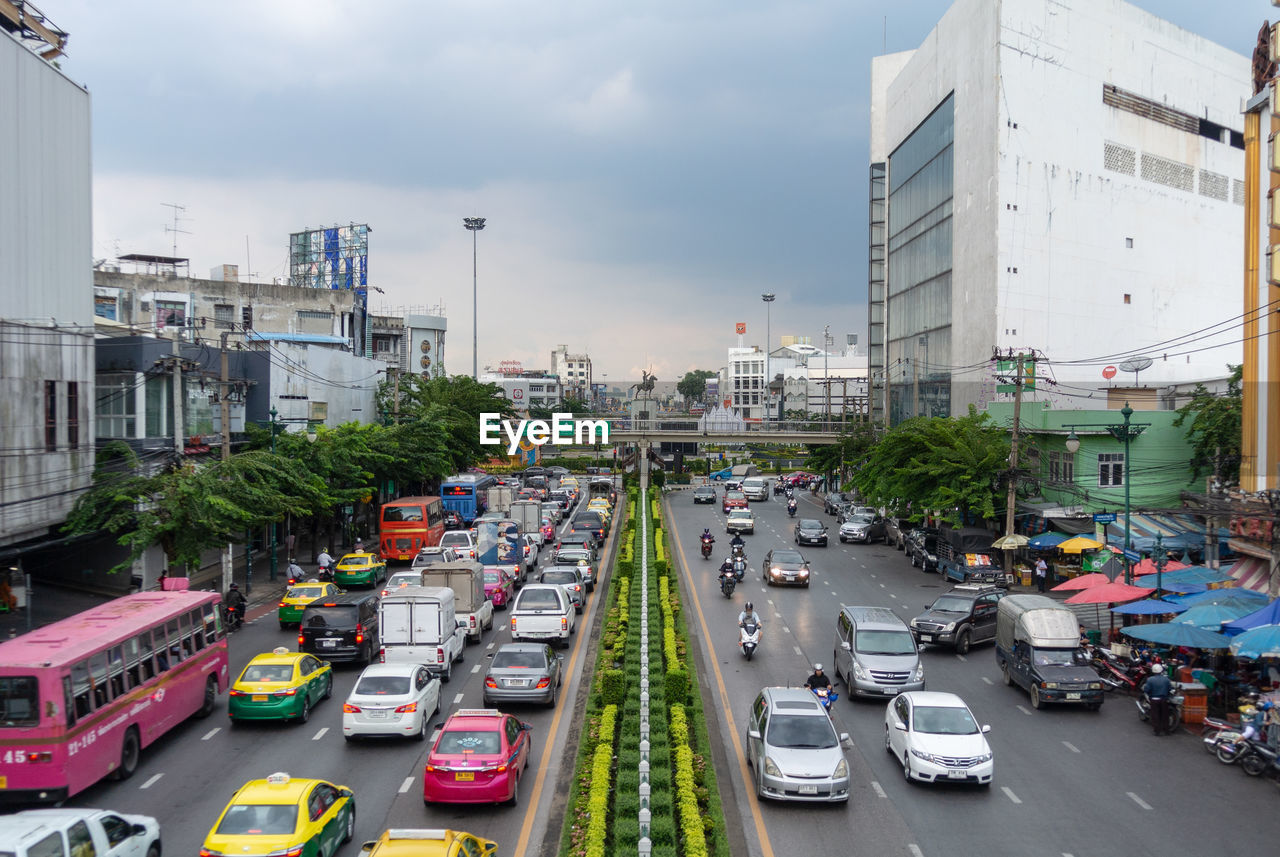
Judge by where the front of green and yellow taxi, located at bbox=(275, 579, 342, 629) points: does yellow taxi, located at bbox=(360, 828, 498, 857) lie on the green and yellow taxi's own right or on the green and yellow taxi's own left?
on the green and yellow taxi's own right

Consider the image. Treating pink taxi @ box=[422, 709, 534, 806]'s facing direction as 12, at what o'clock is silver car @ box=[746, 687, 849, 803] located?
The silver car is roughly at 3 o'clock from the pink taxi.

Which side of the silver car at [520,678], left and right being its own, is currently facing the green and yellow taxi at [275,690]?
left

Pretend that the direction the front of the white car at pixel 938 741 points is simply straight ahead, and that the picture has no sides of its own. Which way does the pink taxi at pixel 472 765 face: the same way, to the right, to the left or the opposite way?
the opposite way

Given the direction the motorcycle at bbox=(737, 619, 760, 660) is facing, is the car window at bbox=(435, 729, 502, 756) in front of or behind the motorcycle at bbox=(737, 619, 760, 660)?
in front

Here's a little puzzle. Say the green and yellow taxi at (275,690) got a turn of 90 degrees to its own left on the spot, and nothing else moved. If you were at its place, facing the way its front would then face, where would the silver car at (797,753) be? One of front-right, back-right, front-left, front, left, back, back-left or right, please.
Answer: back

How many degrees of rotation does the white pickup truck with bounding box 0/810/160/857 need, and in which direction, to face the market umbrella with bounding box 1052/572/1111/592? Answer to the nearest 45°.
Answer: approximately 45° to its right

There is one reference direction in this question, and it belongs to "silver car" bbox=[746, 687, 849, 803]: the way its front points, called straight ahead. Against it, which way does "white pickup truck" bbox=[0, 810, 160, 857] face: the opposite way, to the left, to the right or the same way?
the opposite way

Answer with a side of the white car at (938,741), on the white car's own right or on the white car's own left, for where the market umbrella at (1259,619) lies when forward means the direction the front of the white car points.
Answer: on the white car's own left

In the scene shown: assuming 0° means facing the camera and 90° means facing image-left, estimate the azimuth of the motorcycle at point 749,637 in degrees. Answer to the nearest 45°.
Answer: approximately 0°

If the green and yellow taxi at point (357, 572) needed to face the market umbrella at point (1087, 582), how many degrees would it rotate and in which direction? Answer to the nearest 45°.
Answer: approximately 90° to its right

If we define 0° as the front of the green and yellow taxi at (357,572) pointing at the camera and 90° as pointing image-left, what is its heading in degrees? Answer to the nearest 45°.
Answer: approximately 225°

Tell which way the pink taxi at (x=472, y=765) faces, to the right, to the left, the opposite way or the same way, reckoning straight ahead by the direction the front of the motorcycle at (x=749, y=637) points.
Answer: the opposite way

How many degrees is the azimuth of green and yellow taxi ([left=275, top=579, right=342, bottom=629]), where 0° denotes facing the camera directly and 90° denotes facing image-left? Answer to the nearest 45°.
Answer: approximately 225°

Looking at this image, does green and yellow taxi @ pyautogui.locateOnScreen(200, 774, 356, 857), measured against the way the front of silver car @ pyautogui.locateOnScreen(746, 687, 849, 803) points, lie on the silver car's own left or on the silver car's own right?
on the silver car's own right

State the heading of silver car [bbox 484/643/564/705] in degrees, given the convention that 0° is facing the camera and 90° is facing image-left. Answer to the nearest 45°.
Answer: approximately 180°

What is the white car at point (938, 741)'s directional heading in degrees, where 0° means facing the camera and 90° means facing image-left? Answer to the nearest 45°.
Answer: approximately 315°
